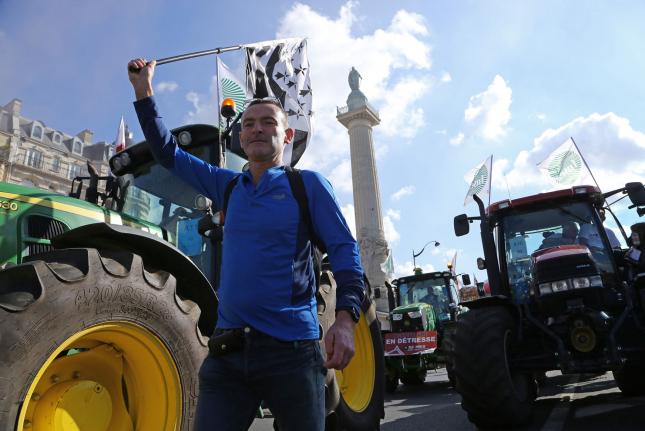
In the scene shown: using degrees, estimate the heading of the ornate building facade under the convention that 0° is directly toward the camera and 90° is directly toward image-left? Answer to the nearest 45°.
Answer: approximately 315°

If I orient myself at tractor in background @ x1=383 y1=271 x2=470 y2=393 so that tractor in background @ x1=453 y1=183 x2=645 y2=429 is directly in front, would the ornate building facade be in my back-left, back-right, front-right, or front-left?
back-right

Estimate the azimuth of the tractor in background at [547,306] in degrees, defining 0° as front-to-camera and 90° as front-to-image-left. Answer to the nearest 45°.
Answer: approximately 0°

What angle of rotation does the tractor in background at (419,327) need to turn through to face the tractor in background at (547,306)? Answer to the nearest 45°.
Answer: approximately 45° to its left

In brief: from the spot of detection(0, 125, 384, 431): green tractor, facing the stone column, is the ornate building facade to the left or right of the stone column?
left

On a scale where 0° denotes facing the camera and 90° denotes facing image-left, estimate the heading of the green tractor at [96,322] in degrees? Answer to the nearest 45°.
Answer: approximately 45°

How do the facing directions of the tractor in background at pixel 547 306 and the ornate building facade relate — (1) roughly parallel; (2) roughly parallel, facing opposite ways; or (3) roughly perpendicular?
roughly perpendicular

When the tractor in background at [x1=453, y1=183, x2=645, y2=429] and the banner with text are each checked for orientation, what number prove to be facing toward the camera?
2

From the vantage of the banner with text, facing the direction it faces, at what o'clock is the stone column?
The stone column is roughly at 6 o'clock from the banner with text.

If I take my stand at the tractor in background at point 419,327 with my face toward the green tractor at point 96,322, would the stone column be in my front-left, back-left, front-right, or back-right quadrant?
back-right

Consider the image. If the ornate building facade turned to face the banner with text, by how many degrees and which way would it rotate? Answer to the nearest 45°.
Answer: approximately 45° to its right
